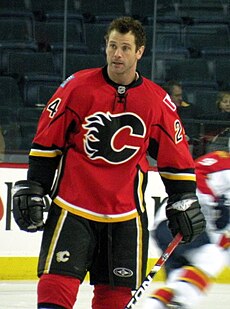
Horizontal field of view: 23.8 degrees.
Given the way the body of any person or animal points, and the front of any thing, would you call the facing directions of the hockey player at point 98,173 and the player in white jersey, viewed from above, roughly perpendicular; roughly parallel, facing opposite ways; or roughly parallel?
roughly perpendicular

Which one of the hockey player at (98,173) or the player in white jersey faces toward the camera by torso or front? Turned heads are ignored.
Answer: the hockey player

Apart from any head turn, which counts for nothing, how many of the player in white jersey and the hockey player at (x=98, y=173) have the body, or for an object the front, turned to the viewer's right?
1

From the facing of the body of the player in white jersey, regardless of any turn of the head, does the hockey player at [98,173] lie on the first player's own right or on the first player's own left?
on the first player's own right

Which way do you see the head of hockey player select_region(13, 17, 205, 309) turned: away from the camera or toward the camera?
toward the camera

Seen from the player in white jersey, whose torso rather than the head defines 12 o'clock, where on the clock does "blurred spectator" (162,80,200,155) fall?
The blurred spectator is roughly at 9 o'clock from the player in white jersey.

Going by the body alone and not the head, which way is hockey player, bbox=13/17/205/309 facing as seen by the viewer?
toward the camera

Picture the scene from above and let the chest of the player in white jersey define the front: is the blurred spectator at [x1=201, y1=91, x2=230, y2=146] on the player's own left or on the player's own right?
on the player's own left
